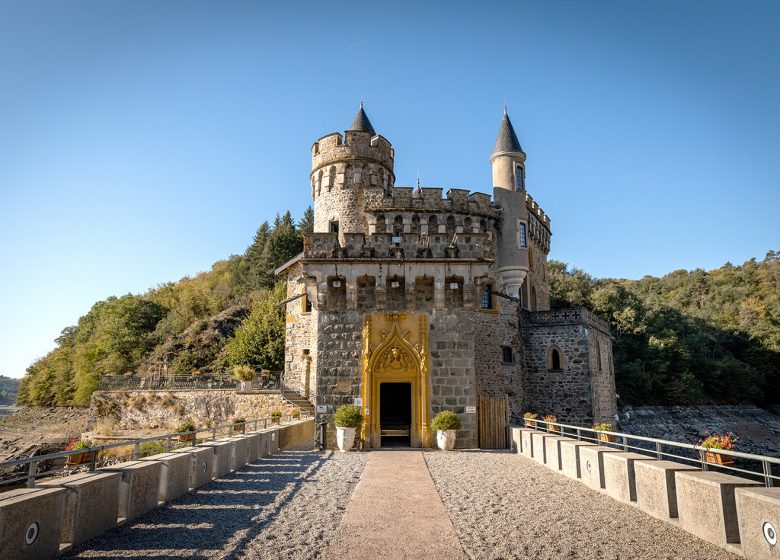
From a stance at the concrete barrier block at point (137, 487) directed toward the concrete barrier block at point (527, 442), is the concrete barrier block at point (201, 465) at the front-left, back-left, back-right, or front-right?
front-left

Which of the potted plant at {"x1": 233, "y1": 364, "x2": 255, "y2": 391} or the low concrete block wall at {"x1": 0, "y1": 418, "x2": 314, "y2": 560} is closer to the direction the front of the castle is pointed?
the low concrete block wall

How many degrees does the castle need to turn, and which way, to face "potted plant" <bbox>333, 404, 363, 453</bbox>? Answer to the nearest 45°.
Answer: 0° — it already faces it

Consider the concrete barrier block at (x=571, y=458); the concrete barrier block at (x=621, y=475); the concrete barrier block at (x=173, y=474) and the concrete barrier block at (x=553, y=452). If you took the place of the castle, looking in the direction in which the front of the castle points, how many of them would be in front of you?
4

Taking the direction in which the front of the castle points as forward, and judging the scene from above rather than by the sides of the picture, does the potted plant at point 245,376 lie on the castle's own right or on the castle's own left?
on the castle's own right

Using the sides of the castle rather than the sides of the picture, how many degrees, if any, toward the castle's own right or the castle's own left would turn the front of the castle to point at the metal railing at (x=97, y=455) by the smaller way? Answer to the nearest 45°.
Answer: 0° — it already faces it

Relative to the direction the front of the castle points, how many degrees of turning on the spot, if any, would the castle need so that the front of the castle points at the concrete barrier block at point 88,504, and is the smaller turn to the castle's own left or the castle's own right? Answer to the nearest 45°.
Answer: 0° — it already faces it

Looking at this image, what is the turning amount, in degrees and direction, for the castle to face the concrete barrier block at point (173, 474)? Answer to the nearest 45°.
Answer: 0° — it already faces it

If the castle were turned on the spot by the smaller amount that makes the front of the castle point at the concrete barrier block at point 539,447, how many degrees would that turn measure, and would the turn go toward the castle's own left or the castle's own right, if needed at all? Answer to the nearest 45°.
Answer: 0° — it already faces it

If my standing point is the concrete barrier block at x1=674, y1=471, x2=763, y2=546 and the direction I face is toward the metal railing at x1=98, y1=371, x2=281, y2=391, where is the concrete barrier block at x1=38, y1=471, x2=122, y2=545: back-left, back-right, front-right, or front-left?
front-left

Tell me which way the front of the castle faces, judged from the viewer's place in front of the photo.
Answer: facing the viewer

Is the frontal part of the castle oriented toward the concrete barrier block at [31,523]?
yes

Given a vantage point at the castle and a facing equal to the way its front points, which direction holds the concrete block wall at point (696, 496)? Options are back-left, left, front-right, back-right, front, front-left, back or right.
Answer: front

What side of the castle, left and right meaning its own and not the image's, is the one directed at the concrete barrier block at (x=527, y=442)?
front

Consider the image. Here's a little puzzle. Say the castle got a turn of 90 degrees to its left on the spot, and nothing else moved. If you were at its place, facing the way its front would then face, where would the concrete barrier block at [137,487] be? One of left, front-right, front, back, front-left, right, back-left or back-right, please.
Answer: right
